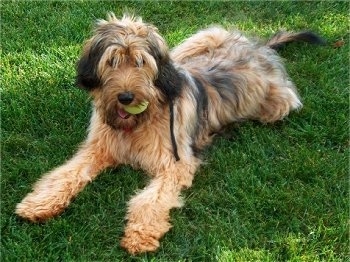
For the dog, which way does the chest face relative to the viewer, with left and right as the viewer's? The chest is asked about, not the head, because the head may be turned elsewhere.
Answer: facing the viewer and to the left of the viewer
